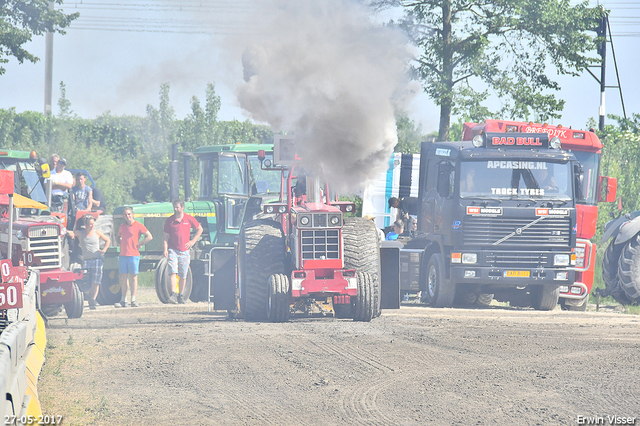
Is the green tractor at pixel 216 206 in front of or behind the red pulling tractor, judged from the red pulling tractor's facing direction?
behind

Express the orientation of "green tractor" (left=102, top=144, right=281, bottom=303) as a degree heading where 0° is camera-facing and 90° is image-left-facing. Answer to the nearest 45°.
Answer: approximately 45°

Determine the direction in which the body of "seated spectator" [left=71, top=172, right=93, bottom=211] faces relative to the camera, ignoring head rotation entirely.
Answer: toward the camera

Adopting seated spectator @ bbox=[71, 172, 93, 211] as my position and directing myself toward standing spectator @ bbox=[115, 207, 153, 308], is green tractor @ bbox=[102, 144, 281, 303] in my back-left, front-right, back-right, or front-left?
front-left

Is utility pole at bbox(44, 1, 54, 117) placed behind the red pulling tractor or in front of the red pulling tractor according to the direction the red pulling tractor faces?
behind

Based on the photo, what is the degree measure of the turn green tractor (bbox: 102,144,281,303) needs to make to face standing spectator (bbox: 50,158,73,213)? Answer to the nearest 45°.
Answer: approximately 45° to its right

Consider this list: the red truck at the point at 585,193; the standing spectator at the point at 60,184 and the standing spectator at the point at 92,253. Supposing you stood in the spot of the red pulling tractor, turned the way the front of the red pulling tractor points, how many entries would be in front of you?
0

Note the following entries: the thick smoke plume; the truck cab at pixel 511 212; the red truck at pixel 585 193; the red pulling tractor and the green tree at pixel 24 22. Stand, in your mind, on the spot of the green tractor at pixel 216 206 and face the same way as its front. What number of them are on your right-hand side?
1

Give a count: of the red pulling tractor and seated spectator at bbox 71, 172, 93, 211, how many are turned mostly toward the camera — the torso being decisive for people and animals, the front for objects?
2

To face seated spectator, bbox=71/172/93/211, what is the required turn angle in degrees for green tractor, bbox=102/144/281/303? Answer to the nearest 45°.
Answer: approximately 45° to its right

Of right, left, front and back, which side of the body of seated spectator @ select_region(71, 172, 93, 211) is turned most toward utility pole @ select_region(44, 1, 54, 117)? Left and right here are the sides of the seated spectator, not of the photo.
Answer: back

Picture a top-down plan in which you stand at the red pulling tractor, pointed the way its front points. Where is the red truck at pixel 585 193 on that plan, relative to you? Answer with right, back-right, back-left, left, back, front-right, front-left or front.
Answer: back-left

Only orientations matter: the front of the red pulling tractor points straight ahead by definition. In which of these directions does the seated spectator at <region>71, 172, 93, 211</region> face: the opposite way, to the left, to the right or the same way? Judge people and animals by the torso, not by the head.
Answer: the same way

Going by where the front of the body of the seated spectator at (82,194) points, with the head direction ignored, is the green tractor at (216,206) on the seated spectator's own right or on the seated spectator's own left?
on the seated spectator's own left

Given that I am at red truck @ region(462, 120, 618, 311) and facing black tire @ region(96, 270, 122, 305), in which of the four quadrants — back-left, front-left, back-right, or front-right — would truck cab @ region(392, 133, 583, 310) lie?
front-left

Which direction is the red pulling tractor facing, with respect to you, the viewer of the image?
facing the viewer

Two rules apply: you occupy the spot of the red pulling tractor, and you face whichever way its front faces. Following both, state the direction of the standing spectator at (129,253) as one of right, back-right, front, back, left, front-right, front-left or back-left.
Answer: back-right
